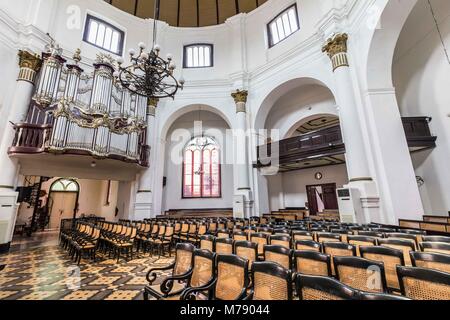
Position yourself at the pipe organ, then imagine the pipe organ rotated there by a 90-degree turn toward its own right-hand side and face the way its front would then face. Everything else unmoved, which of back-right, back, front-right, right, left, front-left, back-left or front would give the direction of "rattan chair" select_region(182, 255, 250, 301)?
front-left

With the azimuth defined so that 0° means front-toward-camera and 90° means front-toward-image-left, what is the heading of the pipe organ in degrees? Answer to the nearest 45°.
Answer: approximately 315°

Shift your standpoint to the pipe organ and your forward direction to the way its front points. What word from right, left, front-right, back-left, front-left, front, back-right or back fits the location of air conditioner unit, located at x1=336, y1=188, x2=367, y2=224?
front

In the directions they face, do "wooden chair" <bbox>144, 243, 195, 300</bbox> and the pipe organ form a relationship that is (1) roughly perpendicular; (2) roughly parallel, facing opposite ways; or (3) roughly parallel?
roughly perpendicular

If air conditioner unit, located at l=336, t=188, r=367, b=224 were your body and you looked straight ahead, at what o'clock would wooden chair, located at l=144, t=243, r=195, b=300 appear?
The wooden chair is roughly at 11 o'clock from the air conditioner unit.

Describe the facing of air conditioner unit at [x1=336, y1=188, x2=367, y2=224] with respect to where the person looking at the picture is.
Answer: facing the viewer and to the left of the viewer

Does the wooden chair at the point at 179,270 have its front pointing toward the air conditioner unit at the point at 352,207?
no

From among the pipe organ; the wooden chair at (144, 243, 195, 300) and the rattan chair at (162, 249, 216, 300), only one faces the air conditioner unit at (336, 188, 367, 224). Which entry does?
the pipe organ
